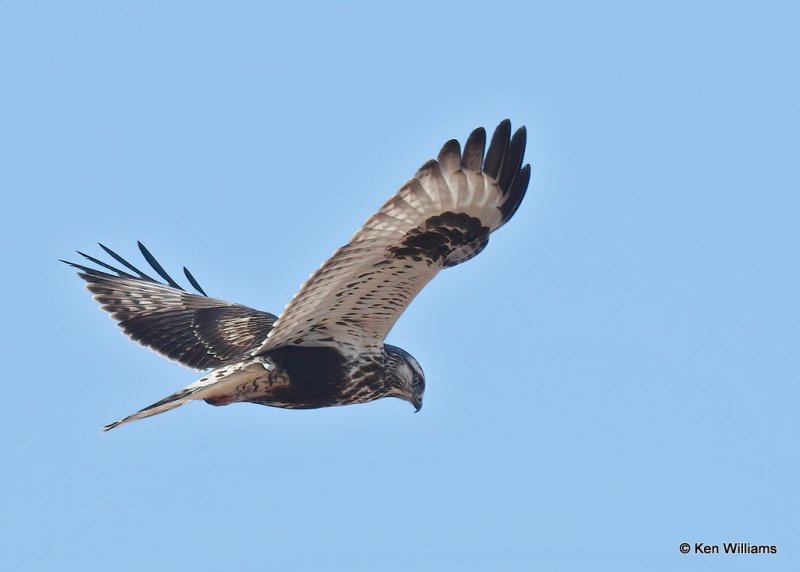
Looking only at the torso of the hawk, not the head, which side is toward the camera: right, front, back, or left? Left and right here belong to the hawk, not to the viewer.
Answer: right
